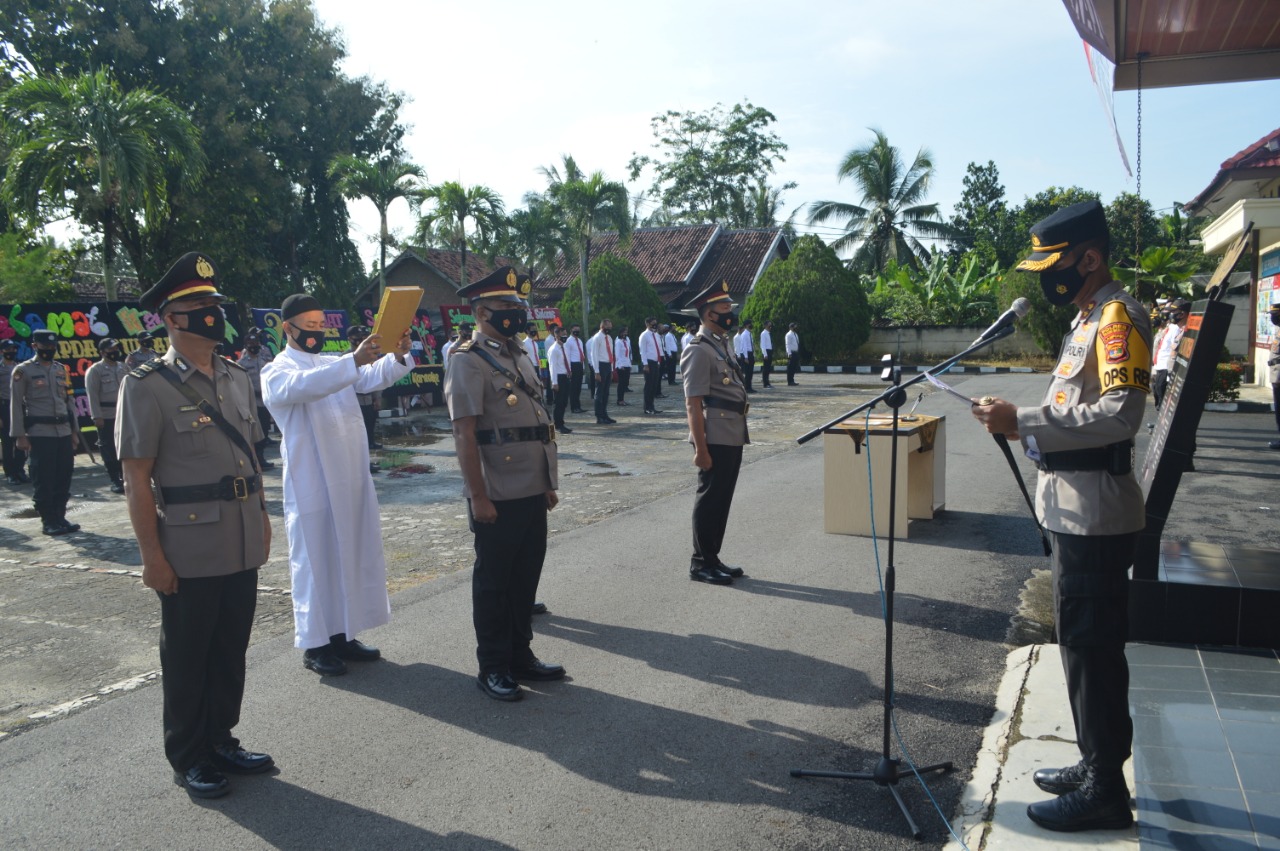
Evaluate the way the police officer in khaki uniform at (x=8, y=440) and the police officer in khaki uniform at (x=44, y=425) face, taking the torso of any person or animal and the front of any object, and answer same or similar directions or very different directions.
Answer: same or similar directions

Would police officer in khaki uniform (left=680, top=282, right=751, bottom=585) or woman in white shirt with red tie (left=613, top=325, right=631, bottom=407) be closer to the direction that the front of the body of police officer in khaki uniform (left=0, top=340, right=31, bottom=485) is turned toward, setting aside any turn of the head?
the police officer in khaki uniform

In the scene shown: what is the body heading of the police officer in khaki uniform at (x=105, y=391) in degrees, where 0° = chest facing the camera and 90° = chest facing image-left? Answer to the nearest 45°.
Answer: approximately 315°

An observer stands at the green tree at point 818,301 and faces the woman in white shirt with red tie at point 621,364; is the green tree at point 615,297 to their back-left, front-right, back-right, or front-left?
front-right

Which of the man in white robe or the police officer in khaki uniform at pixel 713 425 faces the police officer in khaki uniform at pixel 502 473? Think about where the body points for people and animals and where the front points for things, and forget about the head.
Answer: the man in white robe

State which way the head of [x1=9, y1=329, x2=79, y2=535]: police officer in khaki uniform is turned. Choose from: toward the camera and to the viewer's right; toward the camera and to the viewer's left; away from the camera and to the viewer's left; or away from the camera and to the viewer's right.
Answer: toward the camera and to the viewer's right

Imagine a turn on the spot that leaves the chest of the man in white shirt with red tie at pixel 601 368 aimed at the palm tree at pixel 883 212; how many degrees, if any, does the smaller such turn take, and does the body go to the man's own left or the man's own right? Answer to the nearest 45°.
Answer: approximately 90° to the man's own left

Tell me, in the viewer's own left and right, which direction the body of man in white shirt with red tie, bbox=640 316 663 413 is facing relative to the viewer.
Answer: facing the viewer and to the right of the viewer

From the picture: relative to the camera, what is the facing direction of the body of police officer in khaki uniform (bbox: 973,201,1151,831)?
to the viewer's left

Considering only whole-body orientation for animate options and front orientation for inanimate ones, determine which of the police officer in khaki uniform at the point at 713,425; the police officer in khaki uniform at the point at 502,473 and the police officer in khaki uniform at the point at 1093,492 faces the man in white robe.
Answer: the police officer in khaki uniform at the point at 1093,492

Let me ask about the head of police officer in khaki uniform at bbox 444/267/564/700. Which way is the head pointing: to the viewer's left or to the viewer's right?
to the viewer's right

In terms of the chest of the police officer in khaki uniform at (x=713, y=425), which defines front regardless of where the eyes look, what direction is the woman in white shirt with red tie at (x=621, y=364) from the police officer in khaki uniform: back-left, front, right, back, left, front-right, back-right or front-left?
left

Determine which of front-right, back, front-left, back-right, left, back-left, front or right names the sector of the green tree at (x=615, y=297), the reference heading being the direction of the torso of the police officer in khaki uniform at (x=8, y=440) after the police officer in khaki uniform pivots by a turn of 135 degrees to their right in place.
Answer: back-right

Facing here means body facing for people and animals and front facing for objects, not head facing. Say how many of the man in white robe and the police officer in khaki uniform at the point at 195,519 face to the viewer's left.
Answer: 0
